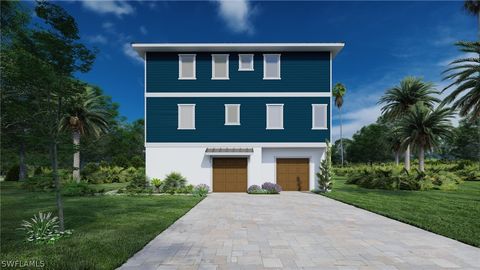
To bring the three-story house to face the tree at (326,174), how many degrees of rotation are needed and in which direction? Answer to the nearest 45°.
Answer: approximately 90° to its left

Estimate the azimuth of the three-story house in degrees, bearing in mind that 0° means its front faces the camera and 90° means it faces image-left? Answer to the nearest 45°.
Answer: approximately 0°

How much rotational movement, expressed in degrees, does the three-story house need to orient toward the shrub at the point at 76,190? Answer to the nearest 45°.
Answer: approximately 90° to its right

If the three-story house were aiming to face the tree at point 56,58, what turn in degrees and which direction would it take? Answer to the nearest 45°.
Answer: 0° — it already faces it
